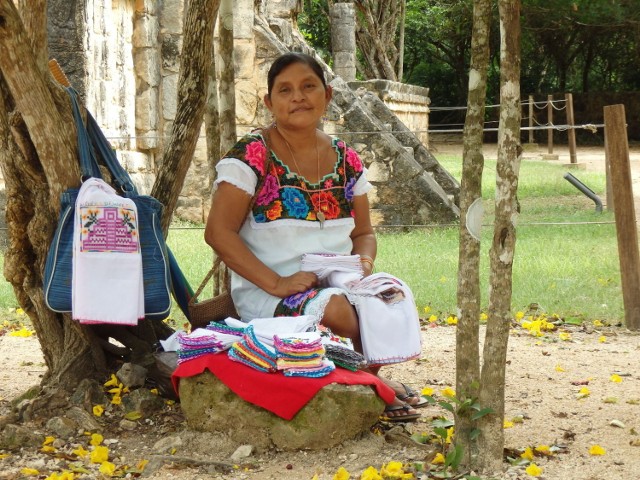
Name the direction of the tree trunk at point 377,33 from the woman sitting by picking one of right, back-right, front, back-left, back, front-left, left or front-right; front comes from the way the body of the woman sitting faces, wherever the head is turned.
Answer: back-left

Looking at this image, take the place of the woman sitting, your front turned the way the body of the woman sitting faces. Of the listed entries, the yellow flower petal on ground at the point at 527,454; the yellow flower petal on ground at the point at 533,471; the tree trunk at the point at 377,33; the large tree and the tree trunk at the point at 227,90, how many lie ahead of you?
2

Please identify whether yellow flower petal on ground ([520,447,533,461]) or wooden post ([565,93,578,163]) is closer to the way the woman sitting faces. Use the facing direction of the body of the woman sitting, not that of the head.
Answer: the yellow flower petal on ground

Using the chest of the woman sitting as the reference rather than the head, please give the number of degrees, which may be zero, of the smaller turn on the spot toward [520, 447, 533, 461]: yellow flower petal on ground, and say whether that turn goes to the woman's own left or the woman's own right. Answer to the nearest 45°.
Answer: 0° — they already face it

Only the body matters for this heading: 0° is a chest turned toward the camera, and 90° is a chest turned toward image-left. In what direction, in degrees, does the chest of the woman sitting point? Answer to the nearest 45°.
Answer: approximately 315°

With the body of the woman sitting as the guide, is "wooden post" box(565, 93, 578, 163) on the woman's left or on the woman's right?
on the woman's left

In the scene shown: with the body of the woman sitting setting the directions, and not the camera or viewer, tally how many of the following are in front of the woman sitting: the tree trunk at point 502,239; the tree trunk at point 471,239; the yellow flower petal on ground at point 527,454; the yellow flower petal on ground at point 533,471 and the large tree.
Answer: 4

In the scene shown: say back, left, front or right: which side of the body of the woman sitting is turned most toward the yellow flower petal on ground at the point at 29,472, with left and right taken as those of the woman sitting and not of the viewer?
right
